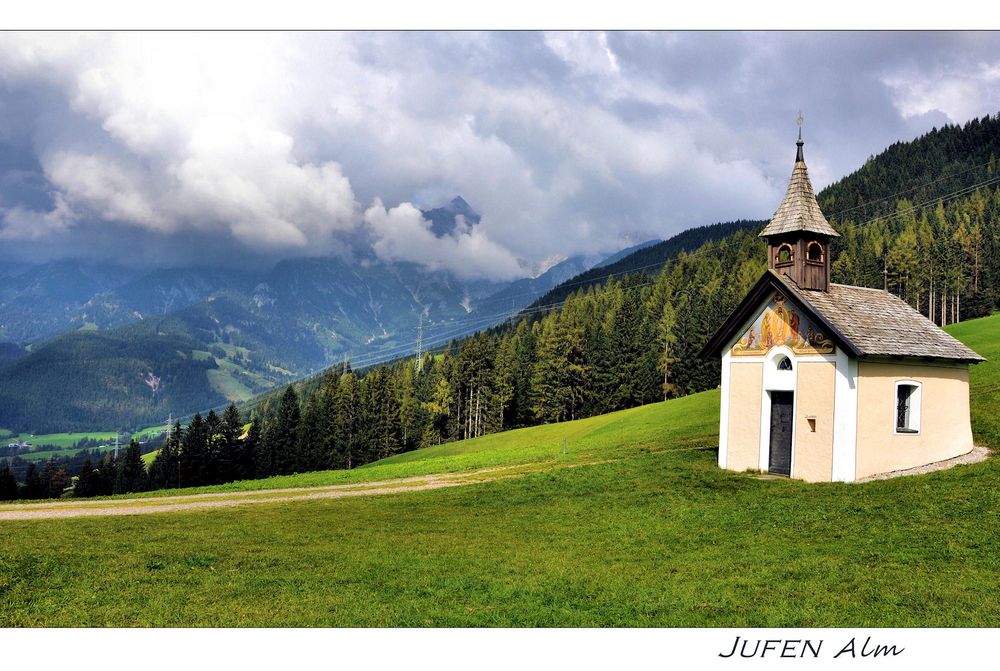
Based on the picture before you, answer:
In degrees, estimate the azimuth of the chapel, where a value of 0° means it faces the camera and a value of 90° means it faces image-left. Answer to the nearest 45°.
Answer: approximately 45°
